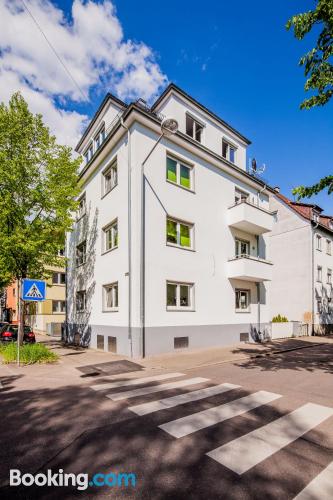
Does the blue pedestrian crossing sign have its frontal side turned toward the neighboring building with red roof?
no

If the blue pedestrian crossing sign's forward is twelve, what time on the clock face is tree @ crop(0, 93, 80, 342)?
The tree is roughly at 6 o'clock from the blue pedestrian crossing sign.

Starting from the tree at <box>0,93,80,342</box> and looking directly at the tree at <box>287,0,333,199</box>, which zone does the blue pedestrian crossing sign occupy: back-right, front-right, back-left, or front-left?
front-right

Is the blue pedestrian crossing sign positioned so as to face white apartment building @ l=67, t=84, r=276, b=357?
no

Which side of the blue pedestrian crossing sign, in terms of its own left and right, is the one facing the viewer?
front

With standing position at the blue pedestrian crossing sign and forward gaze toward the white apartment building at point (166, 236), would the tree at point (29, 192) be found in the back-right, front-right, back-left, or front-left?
front-left

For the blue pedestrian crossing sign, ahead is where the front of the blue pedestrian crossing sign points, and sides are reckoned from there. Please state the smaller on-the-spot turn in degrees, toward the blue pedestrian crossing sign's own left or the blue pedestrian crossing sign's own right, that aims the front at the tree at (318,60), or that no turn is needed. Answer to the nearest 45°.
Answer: approximately 45° to the blue pedestrian crossing sign's own left
